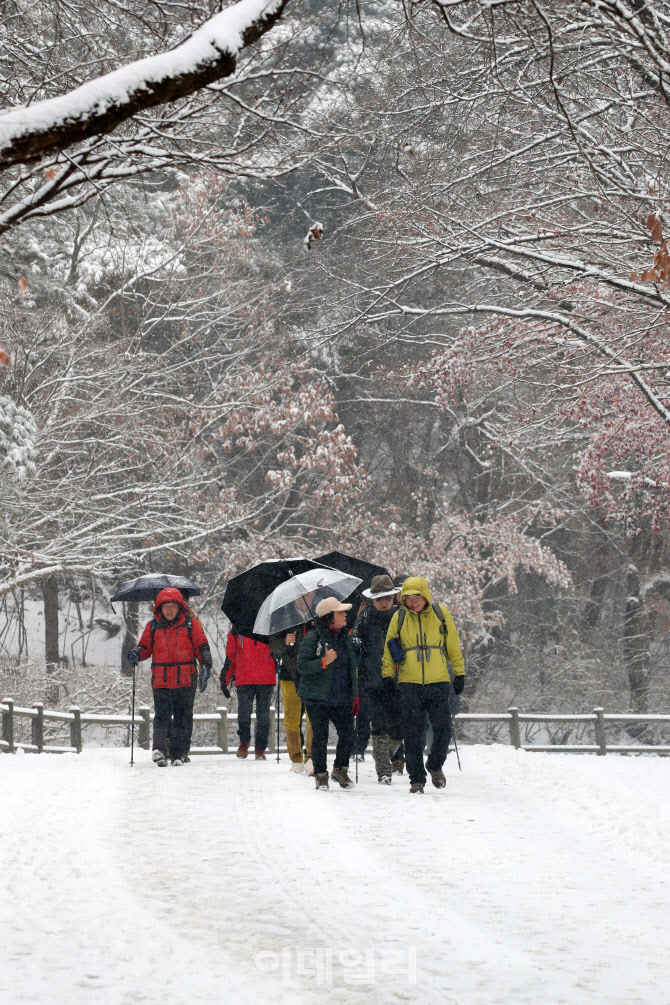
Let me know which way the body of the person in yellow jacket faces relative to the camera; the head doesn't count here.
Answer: toward the camera

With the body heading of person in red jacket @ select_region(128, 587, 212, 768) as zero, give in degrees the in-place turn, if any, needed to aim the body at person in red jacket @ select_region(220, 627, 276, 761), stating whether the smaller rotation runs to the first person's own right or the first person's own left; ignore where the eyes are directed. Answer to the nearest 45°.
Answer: approximately 135° to the first person's own left

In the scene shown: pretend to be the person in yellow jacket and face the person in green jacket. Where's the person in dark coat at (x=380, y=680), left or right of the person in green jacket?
right

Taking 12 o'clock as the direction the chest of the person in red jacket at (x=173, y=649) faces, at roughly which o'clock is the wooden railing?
The wooden railing is roughly at 6 o'clock from the person in red jacket.

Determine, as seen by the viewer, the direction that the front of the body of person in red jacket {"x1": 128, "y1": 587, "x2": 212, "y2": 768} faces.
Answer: toward the camera

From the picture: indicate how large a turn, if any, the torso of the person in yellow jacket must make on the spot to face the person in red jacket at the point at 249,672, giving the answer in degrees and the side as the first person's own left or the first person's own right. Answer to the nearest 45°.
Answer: approximately 135° to the first person's own right

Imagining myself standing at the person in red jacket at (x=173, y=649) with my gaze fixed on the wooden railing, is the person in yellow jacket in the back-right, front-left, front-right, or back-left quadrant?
back-right
